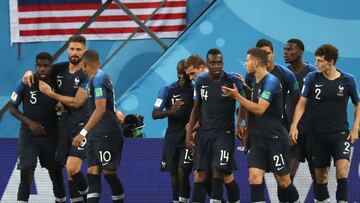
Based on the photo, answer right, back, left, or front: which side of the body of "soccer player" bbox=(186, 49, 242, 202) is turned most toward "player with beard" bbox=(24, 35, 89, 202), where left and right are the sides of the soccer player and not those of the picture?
right

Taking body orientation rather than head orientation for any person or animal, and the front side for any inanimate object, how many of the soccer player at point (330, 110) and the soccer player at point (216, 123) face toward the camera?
2

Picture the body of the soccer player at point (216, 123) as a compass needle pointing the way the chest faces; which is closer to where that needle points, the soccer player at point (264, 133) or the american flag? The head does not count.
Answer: the soccer player

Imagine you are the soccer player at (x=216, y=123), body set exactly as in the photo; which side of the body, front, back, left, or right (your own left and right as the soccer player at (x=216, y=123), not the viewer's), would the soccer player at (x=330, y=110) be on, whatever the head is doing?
left

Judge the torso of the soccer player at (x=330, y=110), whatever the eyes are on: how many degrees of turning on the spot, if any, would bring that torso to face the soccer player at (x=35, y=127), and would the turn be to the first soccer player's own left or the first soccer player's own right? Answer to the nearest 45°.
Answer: approximately 90° to the first soccer player's own right

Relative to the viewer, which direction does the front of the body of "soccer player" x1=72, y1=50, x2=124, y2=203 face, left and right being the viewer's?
facing to the left of the viewer
